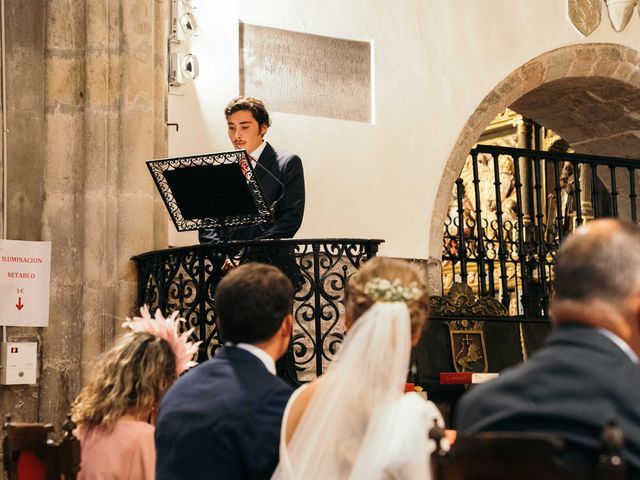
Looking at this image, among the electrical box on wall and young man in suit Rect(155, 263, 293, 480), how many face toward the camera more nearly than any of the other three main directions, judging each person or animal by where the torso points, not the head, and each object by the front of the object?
1

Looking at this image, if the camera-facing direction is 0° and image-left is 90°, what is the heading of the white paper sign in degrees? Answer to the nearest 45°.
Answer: approximately 0°

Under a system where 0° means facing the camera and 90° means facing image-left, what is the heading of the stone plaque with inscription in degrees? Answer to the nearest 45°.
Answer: approximately 315°
